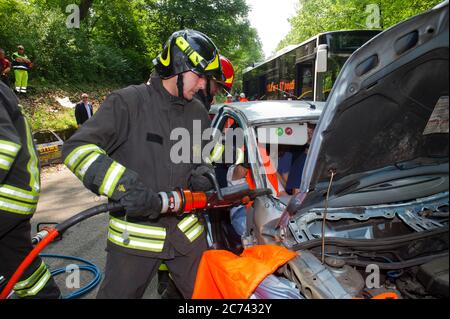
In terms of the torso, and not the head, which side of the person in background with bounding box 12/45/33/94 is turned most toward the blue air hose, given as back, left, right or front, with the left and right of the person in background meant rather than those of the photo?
front

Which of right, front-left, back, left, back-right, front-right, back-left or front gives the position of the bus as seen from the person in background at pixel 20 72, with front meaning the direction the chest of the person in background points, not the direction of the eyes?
front-left

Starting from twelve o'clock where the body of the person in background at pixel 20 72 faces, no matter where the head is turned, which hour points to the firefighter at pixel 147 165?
The firefighter is roughly at 12 o'clock from the person in background.

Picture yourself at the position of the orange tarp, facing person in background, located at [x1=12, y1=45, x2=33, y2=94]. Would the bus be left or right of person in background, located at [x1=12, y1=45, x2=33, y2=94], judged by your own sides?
right

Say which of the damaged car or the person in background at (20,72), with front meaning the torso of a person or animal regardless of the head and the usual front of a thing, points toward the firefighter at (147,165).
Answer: the person in background

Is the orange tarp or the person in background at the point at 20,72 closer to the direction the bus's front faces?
the orange tarp

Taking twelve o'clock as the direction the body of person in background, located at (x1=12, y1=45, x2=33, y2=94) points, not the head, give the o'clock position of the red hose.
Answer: The red hose is roughly at 12 o'clock from the person in background.

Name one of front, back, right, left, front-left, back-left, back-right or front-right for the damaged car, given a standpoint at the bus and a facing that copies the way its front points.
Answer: front-right

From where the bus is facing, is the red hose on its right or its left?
on its right

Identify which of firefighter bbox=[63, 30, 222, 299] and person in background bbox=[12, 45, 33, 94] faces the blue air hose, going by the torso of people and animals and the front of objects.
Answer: the person in background

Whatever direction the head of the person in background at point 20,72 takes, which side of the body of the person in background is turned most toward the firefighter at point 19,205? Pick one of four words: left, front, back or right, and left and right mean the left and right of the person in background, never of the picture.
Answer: front

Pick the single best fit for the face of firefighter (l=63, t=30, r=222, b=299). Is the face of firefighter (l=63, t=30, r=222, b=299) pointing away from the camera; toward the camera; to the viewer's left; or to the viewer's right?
to the viewer's right
